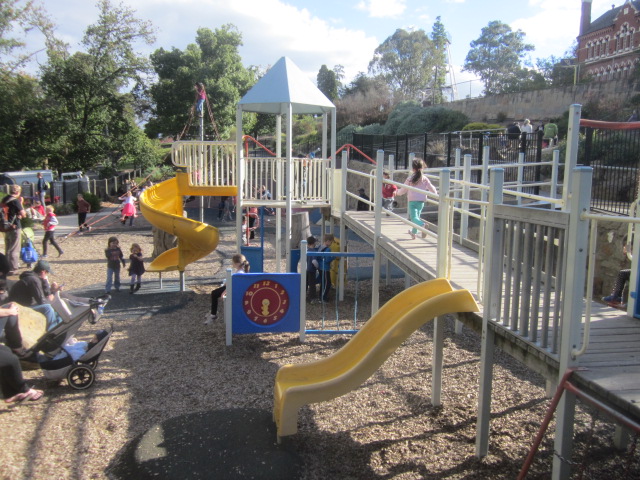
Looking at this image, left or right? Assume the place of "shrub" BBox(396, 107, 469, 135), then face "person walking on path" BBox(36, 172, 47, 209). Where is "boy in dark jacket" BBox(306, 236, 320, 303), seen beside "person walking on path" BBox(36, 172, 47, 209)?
left

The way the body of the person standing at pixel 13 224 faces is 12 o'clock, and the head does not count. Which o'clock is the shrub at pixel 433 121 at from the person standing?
The shrub is roughly at 11 o'clock from the person standing.

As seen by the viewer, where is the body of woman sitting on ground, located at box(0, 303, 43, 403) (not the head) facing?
to the viewer's right

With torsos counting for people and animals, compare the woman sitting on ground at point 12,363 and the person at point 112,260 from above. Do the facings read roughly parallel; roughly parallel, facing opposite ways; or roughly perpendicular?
roughly perpendicular

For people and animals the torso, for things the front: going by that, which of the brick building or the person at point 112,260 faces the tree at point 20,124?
the brick building

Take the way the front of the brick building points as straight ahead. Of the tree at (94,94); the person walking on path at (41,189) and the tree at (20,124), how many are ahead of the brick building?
3

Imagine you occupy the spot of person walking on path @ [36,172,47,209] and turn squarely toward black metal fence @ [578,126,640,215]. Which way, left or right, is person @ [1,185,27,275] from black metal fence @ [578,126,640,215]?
right

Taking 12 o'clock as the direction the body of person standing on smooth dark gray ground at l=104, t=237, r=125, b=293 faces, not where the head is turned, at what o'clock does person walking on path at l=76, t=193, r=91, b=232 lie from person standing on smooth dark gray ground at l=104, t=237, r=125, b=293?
person walking on path at l=76, t=193, r=91, b=232 is roughly at 6 o'clock from person standing on smooth dark gray ground at l=104, t=237, r=125, b=293.

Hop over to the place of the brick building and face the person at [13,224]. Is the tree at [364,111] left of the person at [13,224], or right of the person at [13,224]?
right

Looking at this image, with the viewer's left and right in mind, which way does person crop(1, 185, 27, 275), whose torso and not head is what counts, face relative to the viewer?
facing to the right of the viewer

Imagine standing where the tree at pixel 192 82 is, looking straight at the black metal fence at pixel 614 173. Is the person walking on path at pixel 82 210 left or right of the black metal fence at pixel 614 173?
right

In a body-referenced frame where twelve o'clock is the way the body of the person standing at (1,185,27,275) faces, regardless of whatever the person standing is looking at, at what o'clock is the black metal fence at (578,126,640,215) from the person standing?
The black metal fence is roughly at 1 o'clock from the person standing.
